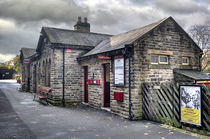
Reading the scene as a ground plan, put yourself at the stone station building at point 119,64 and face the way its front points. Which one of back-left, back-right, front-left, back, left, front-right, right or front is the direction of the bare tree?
back

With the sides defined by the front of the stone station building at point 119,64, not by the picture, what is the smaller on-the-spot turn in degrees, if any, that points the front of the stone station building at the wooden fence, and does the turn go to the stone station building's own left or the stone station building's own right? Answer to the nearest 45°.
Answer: approximately 90° to the stone station building's own left

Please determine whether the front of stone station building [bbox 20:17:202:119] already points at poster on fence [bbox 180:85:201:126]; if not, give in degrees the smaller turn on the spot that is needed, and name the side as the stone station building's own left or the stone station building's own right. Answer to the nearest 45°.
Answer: approximately 90° to the stone station building's own left

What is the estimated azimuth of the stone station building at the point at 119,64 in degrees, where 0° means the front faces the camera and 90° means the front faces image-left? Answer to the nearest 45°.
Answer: approximately 45°
